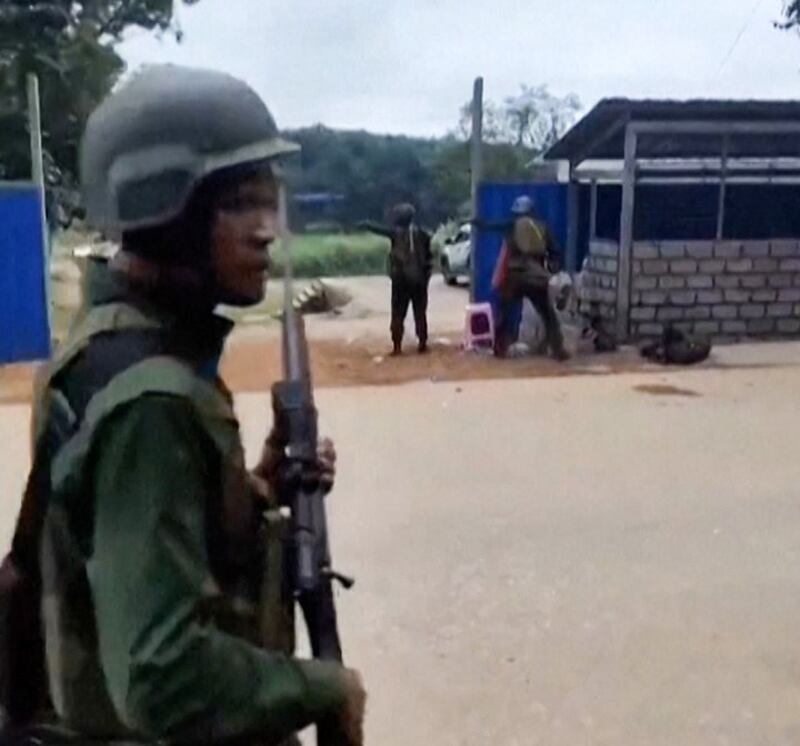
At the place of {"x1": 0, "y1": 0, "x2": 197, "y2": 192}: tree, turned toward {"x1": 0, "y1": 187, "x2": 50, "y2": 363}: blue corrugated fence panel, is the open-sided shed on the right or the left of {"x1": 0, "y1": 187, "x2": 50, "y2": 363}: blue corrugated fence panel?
left

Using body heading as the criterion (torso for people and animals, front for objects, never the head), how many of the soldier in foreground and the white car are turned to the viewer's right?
1

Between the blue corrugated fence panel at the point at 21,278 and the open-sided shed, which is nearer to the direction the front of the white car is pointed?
the blue corrugated fence panel

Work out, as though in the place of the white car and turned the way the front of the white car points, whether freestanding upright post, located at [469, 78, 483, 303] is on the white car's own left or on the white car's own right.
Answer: on the white car's own left

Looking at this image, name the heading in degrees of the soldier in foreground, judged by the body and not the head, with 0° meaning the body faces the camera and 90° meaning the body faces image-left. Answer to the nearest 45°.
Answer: approximately 270°

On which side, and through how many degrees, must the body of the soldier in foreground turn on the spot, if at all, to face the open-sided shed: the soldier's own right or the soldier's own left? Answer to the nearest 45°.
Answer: approximately 45° to the soldier's own left

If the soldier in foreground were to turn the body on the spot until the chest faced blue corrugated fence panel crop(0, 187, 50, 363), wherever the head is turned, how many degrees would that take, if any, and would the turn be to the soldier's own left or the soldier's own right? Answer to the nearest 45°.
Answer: approximately 90° to the soldier's own left
